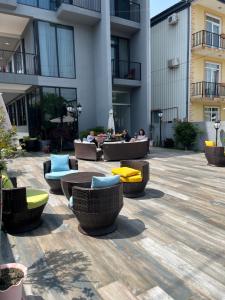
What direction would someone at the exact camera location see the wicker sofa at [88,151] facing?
facing away from the viewer and to the right of the viewer

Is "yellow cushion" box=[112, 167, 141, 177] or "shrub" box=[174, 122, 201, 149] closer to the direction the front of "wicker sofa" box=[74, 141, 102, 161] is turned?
the shrub

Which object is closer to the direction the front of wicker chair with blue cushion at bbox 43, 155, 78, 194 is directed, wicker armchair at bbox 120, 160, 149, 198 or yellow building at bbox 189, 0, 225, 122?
the wicker armchair

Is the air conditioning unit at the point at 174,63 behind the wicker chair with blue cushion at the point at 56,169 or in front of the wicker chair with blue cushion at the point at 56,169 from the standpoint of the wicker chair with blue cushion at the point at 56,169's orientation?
behind

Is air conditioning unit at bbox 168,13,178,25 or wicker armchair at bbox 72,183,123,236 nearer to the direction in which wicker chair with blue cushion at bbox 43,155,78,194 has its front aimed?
the wicker armchair

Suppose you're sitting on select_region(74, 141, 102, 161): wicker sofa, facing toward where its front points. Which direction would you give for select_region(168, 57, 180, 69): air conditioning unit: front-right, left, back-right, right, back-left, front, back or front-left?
front
